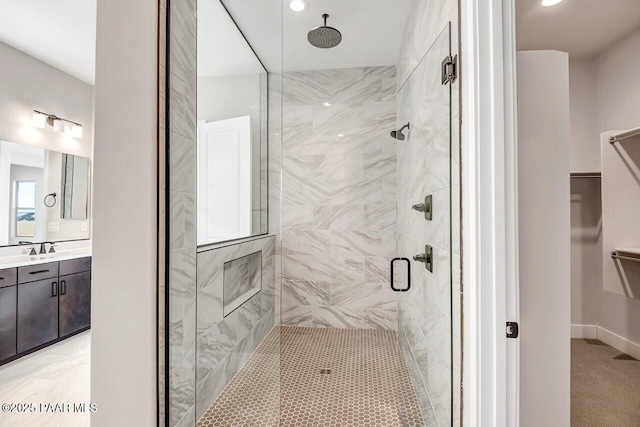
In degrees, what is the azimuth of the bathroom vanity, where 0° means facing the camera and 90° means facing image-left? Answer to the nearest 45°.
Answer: approximately 315°

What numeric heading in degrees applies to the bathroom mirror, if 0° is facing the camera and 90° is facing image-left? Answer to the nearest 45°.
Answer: approximately 315°

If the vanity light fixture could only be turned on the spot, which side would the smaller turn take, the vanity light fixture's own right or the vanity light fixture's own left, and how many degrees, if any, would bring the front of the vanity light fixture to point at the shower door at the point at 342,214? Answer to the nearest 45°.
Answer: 0° — it already faces it
